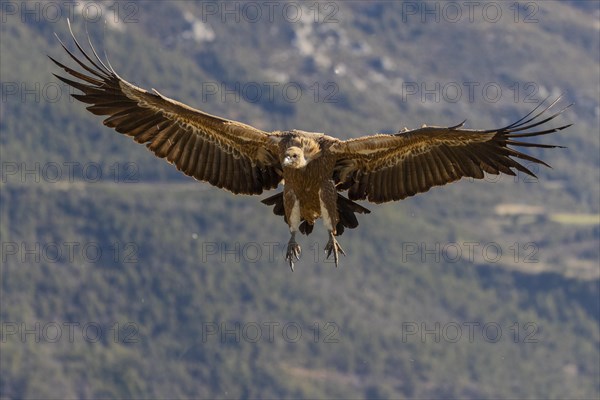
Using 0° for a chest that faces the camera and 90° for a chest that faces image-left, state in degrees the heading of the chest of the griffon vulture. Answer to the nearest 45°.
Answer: approximately 0°
